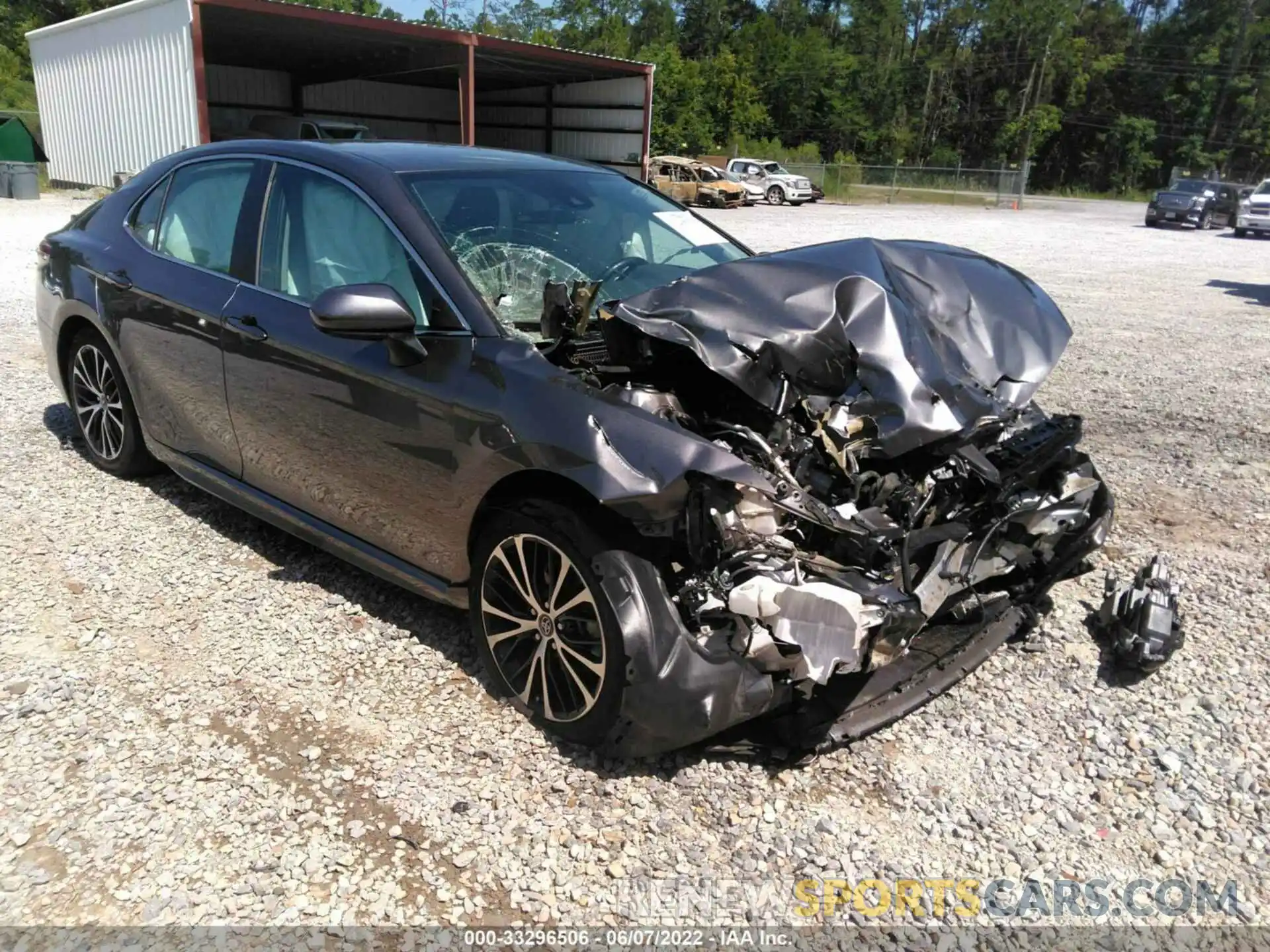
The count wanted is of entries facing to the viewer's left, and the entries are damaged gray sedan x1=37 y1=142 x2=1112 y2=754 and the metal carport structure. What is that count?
0

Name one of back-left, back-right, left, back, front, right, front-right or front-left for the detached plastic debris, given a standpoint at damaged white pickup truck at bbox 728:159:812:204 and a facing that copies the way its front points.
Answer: front-right

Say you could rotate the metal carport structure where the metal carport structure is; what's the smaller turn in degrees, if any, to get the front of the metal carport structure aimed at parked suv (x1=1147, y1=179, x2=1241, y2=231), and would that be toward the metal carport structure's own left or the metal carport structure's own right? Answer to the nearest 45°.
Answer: approximately 45° to the metal carport structure's own left

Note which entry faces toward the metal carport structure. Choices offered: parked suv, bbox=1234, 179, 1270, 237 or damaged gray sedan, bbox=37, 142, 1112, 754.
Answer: the parked suv

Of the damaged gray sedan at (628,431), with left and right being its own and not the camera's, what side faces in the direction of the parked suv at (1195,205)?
left

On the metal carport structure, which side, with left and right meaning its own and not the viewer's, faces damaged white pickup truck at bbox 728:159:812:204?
left

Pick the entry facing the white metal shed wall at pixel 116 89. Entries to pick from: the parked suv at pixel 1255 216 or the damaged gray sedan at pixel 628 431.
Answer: the parked suv

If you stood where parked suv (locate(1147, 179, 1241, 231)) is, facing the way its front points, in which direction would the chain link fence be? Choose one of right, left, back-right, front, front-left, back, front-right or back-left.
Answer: right

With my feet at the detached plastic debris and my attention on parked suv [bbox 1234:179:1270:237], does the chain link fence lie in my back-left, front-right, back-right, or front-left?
front-left

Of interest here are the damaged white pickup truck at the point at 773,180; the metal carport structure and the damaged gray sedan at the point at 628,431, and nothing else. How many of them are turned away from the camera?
0

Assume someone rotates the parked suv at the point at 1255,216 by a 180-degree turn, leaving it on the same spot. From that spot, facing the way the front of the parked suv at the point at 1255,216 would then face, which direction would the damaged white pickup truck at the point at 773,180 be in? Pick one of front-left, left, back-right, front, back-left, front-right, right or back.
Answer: back-left

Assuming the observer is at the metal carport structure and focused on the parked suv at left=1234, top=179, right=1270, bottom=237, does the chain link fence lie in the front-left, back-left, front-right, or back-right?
front-left

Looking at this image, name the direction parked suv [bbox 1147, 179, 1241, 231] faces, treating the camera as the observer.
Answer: facing the viewer and to the left of the viewer

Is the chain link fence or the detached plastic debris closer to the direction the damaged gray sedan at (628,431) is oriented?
the detached plastic debris

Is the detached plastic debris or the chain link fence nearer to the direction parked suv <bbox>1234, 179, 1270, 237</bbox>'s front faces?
the detached plastic debris

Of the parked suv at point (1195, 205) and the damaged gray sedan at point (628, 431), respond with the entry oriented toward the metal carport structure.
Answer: the parked suv
